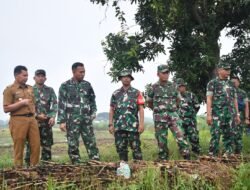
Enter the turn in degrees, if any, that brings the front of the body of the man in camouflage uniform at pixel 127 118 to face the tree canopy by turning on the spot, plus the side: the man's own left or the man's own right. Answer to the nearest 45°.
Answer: approximately 135° to the man's own left

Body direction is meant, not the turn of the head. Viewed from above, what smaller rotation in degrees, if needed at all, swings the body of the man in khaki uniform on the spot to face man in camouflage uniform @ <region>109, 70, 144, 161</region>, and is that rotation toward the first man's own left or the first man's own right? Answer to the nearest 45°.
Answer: approximately 45° to the first man's own left

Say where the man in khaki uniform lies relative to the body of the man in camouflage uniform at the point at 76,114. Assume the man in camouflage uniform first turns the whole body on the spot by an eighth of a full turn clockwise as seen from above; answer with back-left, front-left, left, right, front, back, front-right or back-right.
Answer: right

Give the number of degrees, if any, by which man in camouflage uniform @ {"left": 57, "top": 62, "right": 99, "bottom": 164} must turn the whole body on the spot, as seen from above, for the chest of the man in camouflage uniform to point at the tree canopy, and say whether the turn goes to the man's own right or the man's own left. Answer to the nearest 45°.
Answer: approximately 90° to the man's own left

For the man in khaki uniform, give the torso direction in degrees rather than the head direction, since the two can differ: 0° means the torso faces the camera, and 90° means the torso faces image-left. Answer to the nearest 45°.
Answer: approximately 315°

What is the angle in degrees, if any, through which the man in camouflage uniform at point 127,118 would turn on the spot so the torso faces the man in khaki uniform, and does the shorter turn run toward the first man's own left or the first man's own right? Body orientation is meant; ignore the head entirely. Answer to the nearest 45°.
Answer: approximately 90° to the first man's own right

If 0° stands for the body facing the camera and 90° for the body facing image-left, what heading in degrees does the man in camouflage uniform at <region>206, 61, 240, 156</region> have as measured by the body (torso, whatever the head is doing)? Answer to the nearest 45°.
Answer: approximately 315°

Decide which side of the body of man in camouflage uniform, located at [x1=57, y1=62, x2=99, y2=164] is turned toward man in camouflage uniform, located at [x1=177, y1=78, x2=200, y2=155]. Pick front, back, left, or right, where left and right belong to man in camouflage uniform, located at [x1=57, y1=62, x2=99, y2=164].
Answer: left
